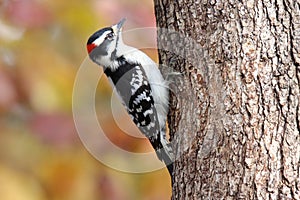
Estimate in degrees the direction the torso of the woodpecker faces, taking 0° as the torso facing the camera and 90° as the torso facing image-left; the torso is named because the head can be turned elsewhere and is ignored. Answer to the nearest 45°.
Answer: approximately 270°

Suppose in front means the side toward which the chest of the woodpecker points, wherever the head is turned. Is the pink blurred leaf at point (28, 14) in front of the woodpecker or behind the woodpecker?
behind
